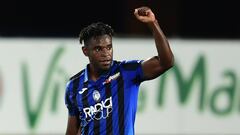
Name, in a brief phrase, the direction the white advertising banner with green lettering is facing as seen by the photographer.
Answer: facing the viewer
